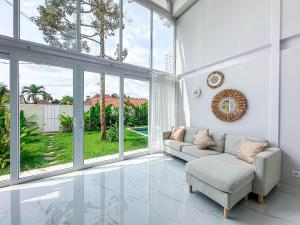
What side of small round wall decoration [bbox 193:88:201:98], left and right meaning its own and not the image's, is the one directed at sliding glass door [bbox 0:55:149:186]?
front

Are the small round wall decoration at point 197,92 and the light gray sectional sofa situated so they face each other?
no

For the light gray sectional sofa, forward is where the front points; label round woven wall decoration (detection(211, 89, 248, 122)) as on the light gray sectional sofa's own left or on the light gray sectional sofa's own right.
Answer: on the light gray sectional sofa's own right

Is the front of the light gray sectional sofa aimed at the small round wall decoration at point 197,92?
no

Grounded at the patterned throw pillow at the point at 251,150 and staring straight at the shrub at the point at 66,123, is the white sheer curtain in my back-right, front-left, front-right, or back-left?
front-right

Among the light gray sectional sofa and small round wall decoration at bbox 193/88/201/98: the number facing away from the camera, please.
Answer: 0

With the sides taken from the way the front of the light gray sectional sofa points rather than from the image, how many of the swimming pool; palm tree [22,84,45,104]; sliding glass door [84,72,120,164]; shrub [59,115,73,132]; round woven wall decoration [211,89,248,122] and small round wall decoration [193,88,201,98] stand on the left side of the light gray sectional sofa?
0

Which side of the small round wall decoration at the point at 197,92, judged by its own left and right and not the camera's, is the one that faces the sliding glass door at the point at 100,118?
front

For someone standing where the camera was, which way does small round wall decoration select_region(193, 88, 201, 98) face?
facing the viewer and to the left of the viewer

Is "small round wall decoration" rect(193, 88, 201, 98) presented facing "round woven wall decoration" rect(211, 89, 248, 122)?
no

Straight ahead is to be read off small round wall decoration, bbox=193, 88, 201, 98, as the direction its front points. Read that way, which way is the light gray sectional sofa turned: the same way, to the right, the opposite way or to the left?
the same way

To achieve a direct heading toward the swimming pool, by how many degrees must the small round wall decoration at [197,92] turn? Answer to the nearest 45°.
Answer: approximately 45° to its right

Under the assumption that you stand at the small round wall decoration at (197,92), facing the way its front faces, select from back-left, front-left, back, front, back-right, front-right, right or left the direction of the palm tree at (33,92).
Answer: front

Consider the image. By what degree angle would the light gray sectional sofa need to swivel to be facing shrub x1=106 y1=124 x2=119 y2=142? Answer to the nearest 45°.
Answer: approximately 45° to its right

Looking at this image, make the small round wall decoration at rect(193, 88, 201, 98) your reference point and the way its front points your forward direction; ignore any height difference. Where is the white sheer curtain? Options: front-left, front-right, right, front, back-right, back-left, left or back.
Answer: front-right

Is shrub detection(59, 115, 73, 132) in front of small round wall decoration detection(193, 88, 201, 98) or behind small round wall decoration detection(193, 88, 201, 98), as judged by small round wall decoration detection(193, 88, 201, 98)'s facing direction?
in front
